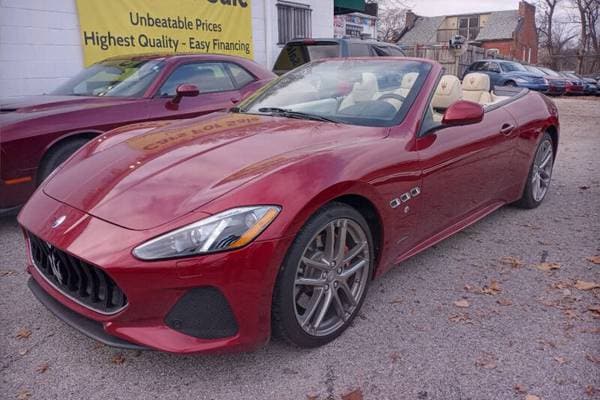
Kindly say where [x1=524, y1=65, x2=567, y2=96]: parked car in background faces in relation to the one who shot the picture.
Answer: facing the viewer and to the right of the viewer

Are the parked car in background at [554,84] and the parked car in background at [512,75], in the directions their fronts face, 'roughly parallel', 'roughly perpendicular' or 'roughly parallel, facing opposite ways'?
roughly parallel

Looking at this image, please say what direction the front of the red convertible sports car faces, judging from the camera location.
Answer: facing the viewer and to the left of the viewer

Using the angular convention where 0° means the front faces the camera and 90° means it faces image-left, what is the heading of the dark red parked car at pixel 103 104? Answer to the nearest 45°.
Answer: approximately 45°

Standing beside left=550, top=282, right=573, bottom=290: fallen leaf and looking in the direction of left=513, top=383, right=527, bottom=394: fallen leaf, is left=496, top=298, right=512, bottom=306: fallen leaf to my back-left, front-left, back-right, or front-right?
front-right

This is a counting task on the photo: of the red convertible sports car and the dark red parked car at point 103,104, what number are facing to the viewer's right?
0

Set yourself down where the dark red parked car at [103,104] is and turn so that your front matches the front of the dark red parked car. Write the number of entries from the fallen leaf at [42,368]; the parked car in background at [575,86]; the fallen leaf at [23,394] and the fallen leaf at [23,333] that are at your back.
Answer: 1

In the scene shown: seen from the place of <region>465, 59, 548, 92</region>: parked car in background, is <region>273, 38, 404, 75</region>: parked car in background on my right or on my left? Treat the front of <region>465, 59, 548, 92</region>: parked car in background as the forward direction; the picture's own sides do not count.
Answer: on my right

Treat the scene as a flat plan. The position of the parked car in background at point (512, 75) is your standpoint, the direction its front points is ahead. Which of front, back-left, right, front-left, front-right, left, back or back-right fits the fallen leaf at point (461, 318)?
front-right

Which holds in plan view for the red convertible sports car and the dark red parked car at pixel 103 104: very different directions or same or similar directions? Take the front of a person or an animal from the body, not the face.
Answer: same or similar directions

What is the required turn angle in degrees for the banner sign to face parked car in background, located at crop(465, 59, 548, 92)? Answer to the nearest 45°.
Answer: approximately 90° to its left

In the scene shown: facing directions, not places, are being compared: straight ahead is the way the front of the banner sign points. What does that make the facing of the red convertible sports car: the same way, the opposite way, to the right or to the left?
to the right

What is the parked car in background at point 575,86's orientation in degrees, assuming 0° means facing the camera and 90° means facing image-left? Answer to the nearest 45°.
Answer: approximately 315°
